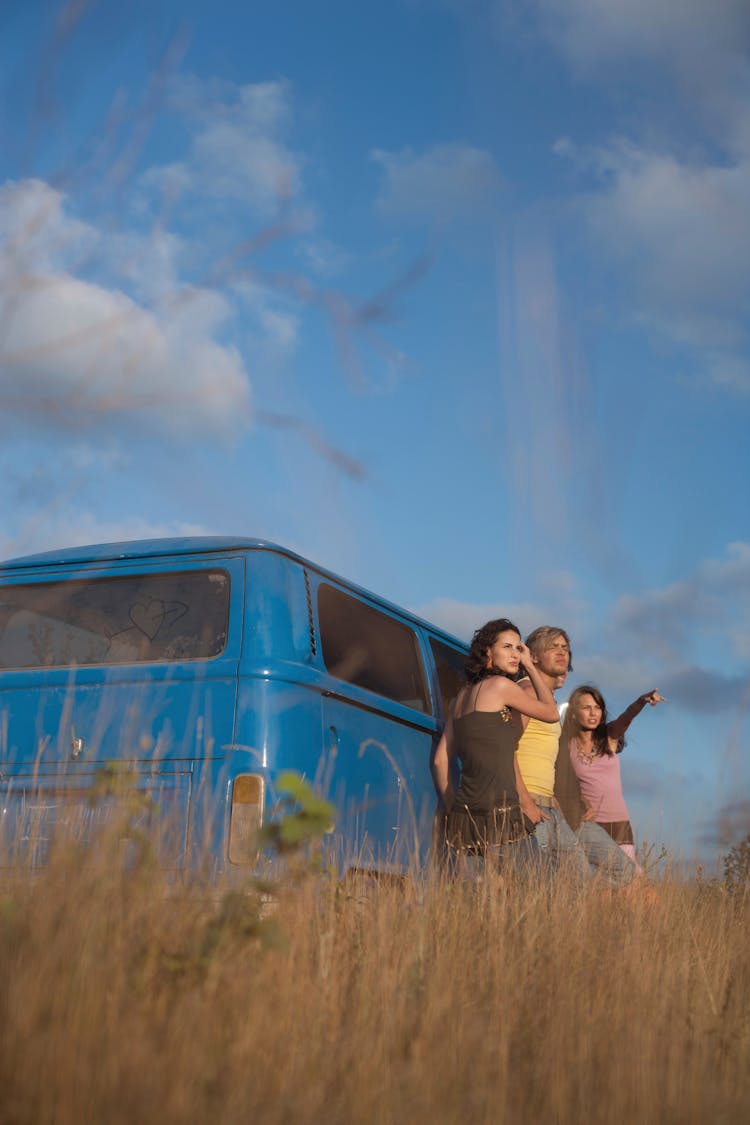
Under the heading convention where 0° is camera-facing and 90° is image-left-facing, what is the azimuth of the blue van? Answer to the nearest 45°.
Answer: approximately 225°

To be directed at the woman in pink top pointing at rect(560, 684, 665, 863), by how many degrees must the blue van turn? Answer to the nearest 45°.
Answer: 0° — it already faces them
